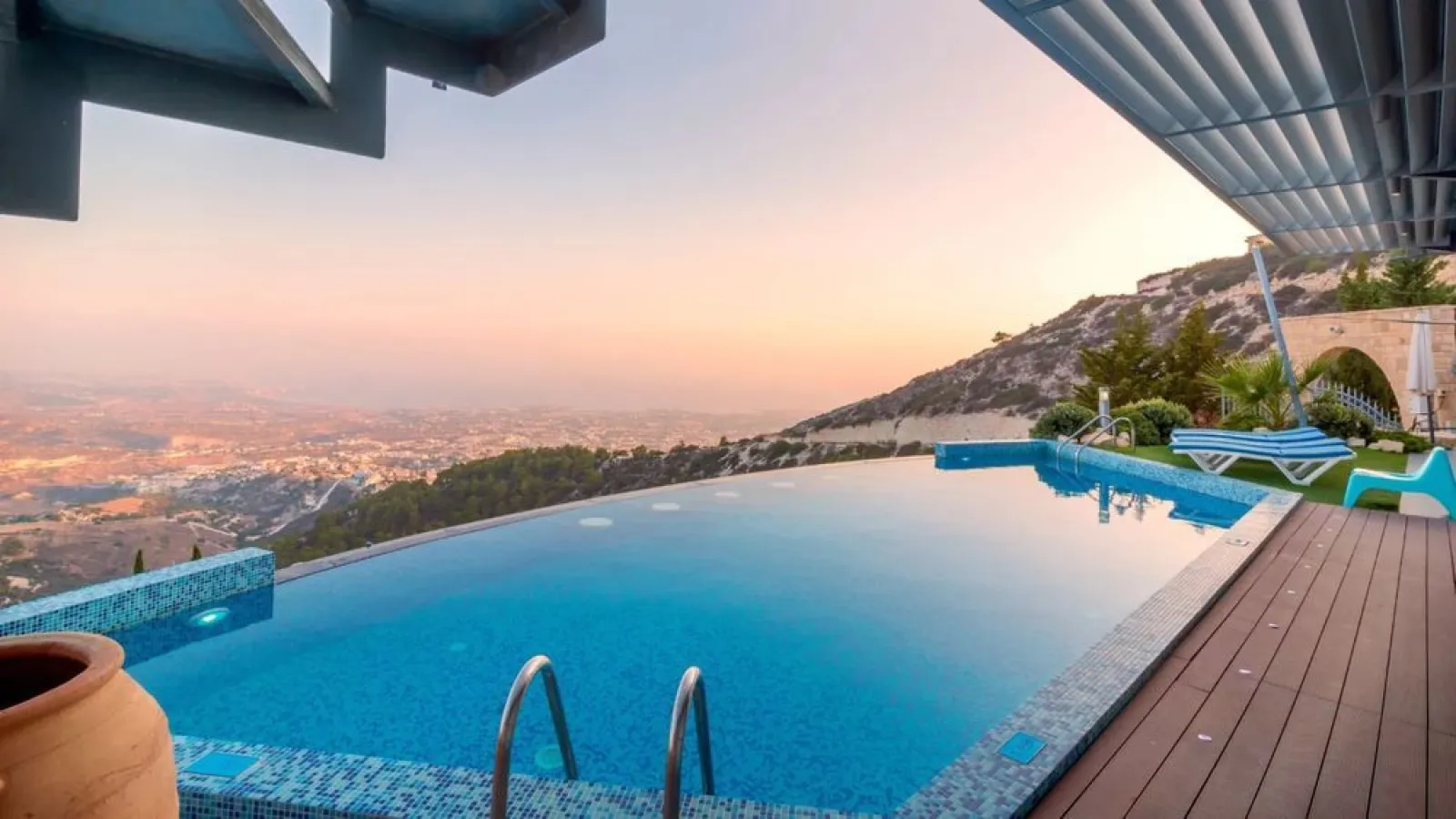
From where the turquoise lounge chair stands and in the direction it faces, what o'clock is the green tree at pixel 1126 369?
The green tree is roughly at 2 o'clock from the turquoise lounge chair.

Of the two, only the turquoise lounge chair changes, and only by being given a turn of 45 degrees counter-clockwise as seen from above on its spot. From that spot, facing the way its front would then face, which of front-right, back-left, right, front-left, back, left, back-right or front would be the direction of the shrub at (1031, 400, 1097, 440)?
right

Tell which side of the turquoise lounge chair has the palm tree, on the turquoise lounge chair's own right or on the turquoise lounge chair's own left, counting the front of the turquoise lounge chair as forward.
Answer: on the turquoise lounge chair's own right

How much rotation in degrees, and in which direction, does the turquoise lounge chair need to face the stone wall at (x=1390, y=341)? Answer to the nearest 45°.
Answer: approximately 90° to its right

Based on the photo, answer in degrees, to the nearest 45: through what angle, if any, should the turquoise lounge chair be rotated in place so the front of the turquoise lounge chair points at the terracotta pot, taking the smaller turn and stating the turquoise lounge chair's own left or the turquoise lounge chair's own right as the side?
approximately 90° to the turquoise lounge chair's own left

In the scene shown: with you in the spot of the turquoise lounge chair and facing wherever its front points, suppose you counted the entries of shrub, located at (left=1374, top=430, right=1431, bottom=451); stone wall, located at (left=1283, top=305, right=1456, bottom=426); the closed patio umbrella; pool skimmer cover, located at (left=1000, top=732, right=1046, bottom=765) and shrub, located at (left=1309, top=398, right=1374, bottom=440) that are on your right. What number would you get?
4

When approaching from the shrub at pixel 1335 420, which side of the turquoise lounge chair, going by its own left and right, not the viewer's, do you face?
right

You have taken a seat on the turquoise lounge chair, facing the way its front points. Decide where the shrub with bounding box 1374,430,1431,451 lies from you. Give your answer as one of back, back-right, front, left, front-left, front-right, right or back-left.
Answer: right

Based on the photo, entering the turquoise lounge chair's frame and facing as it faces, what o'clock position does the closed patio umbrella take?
The closed patio umbrella is roughly at 3 o'clock from the turquoise lounge chair.

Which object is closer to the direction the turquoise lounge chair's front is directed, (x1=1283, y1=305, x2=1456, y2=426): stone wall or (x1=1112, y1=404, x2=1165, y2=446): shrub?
the shrub

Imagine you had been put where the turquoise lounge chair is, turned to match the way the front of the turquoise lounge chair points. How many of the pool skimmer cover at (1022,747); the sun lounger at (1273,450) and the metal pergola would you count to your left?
2

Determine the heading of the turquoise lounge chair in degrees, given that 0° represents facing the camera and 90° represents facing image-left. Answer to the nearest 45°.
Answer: approximately 90°

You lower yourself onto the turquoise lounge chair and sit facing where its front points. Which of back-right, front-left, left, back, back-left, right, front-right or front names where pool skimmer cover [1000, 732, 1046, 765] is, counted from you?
left

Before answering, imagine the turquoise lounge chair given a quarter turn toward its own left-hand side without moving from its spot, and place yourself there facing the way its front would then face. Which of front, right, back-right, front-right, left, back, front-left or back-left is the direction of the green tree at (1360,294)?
back
